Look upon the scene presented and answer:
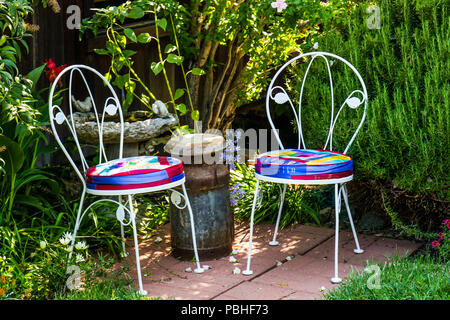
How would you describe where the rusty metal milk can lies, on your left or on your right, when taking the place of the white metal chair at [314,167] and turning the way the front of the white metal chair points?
on your right

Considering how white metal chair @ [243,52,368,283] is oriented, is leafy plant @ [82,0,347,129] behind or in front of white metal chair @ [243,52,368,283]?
behind

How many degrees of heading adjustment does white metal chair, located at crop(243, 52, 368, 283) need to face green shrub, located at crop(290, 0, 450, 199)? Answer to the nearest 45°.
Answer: approximately 135° to its left
